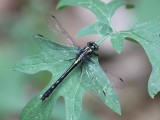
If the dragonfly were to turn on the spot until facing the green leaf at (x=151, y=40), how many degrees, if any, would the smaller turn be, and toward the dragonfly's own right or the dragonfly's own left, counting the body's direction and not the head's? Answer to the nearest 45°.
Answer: approximately 45° to the dragonfly's own right

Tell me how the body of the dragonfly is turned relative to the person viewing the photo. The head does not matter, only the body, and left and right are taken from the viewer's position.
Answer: facing away from the viewer and to the right of the viewer
